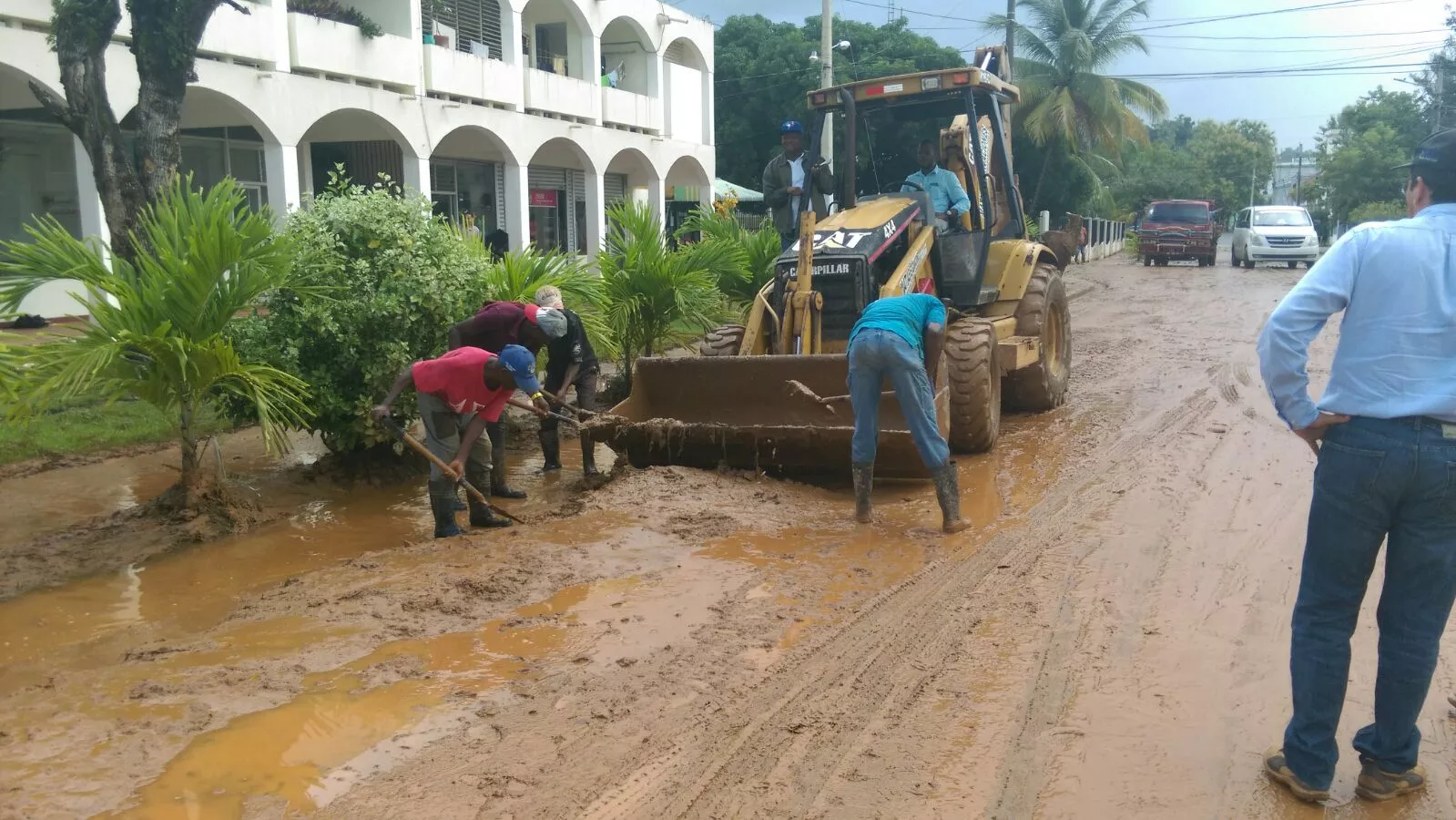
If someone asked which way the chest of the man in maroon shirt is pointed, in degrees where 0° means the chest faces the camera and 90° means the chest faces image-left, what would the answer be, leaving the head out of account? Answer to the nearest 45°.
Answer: approximately 270°

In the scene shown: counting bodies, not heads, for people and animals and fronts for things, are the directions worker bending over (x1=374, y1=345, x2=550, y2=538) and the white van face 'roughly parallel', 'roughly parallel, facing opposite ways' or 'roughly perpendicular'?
roughly perpendicular

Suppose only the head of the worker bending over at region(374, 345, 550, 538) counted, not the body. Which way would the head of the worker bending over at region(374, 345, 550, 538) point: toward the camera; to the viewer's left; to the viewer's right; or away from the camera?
to the viewer's right

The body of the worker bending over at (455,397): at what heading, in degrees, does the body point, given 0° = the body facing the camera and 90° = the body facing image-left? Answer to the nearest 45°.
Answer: approximately 315°

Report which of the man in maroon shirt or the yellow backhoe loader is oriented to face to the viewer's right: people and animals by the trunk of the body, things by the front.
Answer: the man in maroon shirt

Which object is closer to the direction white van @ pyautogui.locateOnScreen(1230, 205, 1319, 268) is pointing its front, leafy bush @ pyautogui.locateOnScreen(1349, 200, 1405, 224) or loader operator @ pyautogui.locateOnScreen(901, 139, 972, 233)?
the loader operator

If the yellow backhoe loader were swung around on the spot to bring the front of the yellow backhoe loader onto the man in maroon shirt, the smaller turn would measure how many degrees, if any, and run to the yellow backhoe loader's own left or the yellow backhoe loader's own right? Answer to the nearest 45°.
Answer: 0° — it already faces them

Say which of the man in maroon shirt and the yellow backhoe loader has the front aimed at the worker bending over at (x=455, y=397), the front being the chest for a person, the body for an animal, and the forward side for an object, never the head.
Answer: the yellow backhoe loader

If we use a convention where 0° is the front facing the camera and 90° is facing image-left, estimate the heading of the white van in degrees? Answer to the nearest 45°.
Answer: approximately 0°

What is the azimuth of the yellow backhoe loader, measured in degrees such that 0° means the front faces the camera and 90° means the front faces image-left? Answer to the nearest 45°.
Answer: approximately 45°

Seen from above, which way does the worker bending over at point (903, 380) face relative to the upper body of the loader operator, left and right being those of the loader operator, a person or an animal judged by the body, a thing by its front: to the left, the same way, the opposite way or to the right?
the opposite way

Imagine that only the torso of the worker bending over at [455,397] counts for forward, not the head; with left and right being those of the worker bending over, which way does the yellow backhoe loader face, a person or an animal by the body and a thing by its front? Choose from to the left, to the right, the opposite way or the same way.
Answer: to the right
